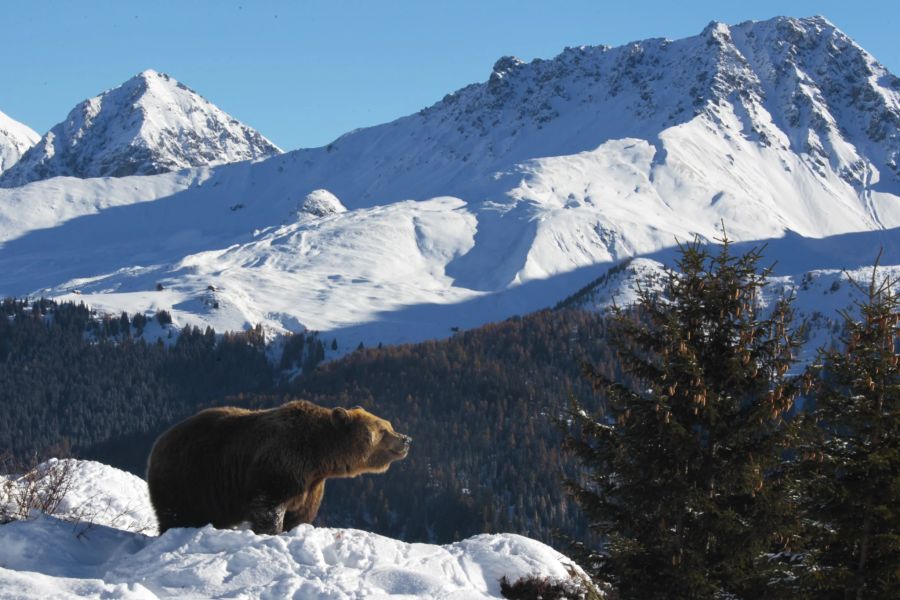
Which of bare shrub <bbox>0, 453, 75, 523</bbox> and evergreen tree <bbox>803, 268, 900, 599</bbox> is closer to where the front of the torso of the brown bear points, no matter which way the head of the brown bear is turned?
the evergreen tree

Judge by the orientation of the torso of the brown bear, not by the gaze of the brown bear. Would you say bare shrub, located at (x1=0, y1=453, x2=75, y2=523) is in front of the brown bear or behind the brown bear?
behind

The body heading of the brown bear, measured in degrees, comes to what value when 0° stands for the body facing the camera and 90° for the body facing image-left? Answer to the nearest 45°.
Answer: approximately 270°

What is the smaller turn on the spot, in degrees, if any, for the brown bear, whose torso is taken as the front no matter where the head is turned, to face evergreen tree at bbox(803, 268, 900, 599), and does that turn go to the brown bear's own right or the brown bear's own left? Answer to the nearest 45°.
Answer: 0° — it already faces it

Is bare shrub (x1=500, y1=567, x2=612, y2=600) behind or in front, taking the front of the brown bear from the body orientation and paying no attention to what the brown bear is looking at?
in front
